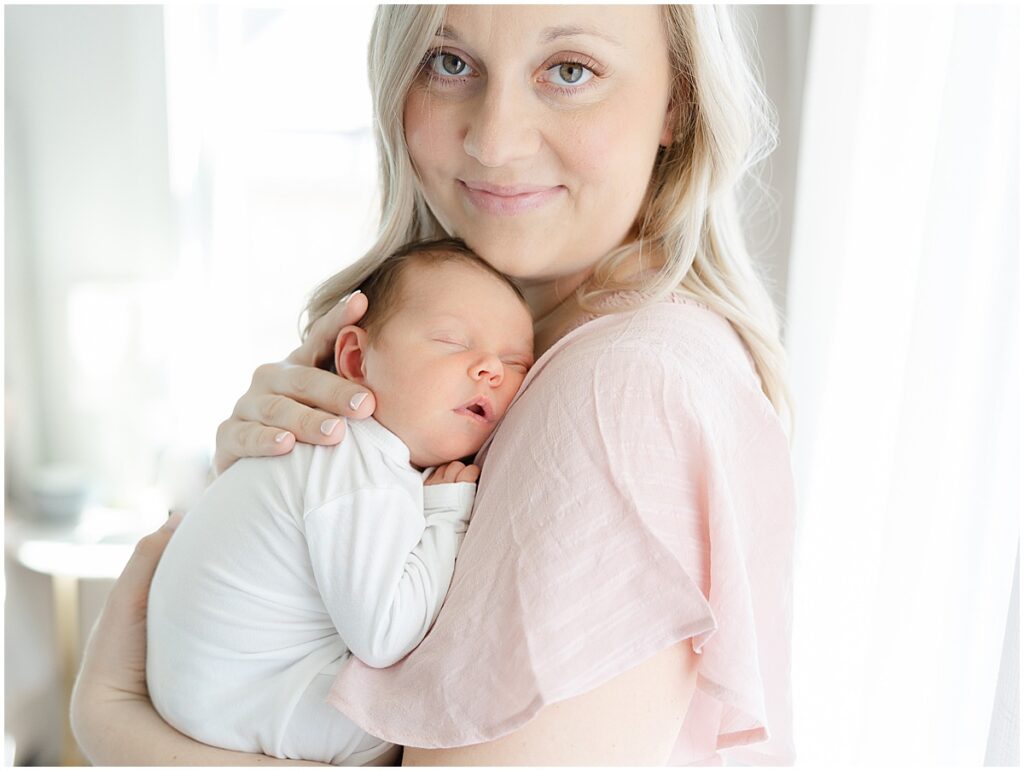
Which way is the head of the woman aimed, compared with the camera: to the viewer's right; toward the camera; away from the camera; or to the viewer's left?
toward the camera

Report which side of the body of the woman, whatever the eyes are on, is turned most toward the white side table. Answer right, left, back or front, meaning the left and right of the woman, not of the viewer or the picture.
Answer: right

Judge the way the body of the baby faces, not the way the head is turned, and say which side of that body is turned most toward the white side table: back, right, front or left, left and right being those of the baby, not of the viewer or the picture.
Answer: left

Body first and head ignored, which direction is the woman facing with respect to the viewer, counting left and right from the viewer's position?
facing the viewer and to the left of the viewer

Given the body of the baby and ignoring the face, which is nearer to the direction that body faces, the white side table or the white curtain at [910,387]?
the white curtain

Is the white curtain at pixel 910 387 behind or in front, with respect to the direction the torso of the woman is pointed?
behind

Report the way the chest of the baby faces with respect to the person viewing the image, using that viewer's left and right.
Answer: facing to the right of the viewer

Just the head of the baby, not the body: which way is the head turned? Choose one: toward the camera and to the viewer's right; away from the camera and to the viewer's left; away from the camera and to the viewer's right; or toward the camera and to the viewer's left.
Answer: toward the camera and to the viewer's right
